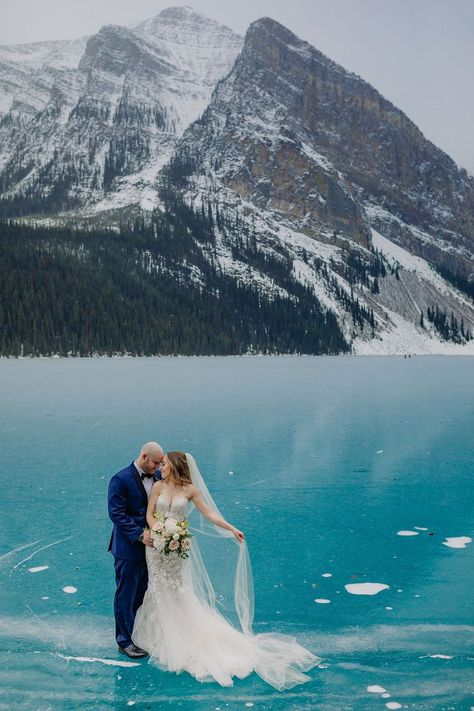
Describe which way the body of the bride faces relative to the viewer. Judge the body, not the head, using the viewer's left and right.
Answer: facing the viewer and to the left of the viewer
